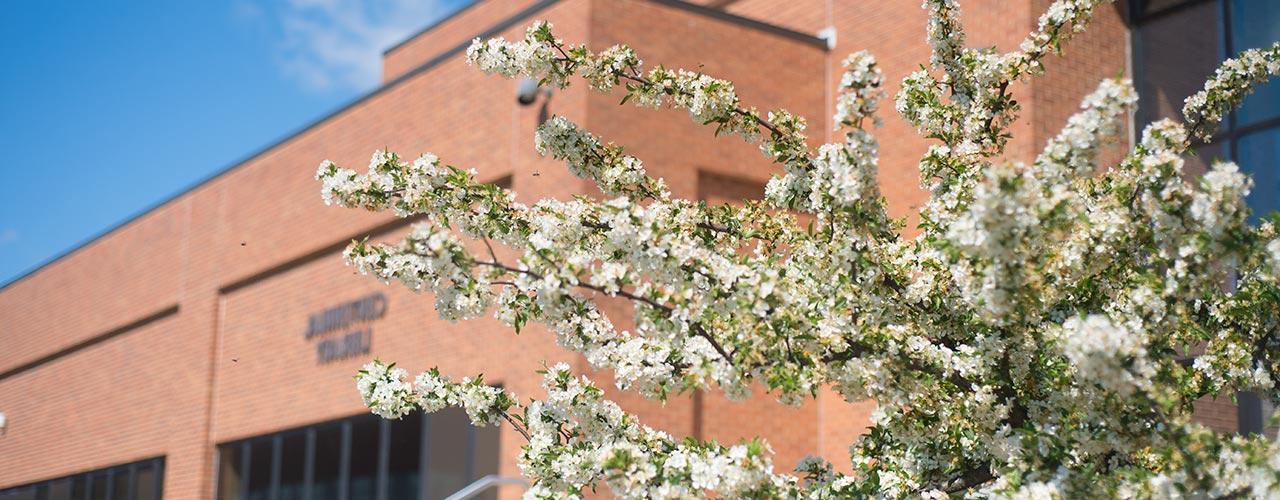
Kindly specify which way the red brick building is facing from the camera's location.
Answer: facing the viewer and to the left of the viewer

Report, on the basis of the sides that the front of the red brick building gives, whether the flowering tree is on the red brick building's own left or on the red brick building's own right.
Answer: on the red brick building's own left
